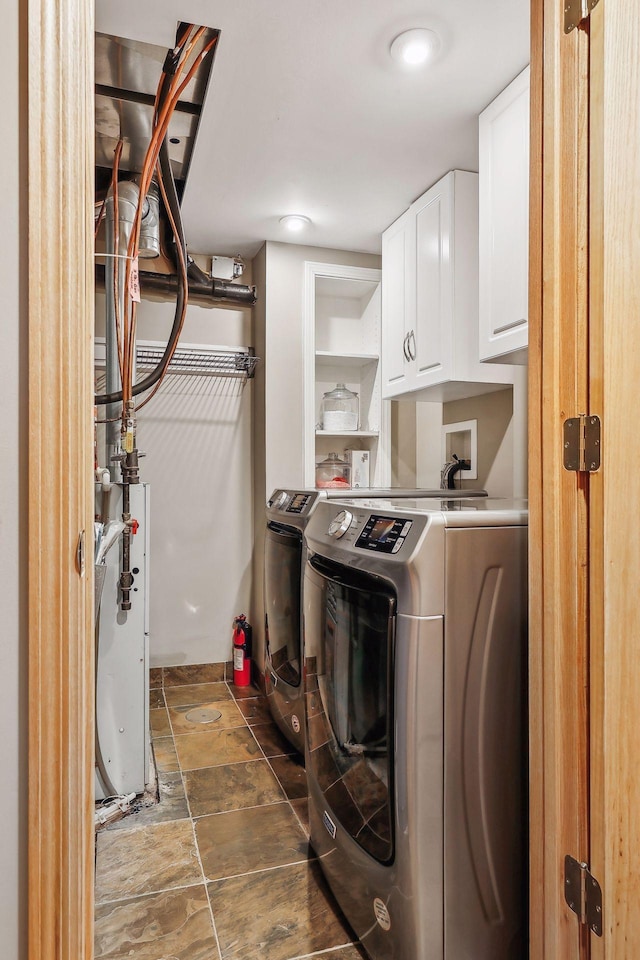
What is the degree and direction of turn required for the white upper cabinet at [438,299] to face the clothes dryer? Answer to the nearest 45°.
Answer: approximately 45° to its left

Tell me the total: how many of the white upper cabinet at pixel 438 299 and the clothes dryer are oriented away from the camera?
0

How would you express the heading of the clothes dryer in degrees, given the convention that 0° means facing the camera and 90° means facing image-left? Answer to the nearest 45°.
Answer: approximately 45°

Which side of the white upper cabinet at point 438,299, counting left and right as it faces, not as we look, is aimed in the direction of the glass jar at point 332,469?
right

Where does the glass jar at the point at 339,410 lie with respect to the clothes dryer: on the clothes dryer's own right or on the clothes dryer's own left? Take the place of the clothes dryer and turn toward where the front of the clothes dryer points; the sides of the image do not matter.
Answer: on the clothes dryer's own right

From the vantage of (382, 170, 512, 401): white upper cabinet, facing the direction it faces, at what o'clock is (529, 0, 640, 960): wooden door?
The wooden door is roughly at 10 o'clock from the white upper cabinet.

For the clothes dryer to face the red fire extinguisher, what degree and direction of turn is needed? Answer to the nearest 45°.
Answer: approximately 90° to its right

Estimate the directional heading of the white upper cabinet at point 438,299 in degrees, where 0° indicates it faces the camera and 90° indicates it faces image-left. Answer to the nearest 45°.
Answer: approximately 45°
